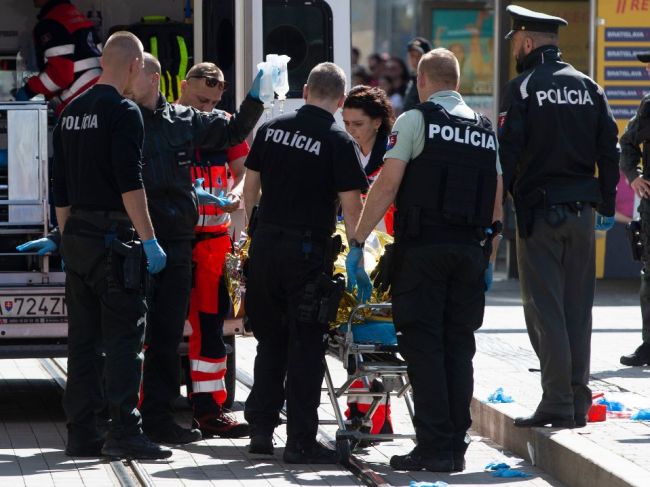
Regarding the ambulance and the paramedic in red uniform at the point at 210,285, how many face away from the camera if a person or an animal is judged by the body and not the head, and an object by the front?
1

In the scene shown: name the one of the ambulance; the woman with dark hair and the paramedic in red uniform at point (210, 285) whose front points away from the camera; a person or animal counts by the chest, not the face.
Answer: the ambulance

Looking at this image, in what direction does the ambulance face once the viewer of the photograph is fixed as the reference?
facing away from the viewer

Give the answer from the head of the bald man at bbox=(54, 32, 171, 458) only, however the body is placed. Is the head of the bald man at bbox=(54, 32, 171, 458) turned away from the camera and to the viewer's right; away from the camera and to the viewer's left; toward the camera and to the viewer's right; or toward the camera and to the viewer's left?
away from the camera and to the viewer's right

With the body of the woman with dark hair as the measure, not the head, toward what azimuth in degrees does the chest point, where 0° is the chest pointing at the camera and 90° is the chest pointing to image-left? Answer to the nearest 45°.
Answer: approximately 45°

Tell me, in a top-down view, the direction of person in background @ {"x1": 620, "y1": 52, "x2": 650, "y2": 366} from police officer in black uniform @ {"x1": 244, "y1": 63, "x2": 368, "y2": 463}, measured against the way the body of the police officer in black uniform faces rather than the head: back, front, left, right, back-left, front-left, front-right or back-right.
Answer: front

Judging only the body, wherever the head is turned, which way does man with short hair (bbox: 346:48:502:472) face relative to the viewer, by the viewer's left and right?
facing away from the viewer and to the left of the viewer

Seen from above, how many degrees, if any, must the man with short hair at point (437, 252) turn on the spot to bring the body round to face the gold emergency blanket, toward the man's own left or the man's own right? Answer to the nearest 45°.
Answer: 0° — they already face it

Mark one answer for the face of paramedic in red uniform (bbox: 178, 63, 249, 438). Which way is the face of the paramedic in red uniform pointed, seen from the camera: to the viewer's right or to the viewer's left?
to the viewer's right

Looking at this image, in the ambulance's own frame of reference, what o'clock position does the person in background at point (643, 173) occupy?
The person in background is roughly at 3 o'clock from the ambulance.

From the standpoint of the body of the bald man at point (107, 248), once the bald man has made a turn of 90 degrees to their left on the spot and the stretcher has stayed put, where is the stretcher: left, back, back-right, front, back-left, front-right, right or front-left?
back-right

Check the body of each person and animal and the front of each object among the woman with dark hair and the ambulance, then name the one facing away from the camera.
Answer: the ambulance

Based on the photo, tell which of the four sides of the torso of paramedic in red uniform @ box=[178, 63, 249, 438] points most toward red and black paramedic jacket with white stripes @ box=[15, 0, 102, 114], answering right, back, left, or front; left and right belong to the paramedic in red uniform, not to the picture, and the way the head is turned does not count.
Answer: back

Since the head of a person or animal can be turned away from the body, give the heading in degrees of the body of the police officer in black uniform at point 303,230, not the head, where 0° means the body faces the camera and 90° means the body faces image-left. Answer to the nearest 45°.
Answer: approximately 225°
